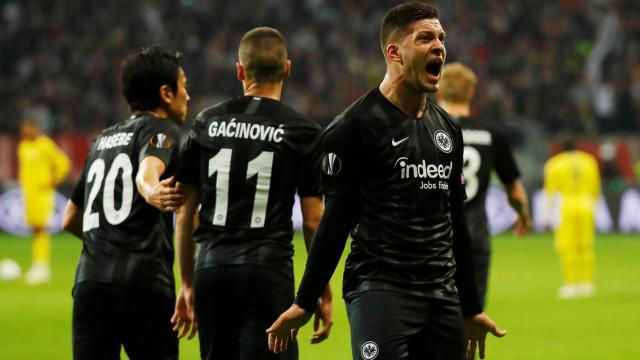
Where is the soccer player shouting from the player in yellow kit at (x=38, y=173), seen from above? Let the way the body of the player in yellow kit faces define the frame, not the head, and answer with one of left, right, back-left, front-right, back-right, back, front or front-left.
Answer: front-left

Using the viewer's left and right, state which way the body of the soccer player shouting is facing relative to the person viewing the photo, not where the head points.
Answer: facing the viewer and to the right of the viewer

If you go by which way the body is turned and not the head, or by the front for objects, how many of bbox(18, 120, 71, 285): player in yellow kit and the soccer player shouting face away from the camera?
0

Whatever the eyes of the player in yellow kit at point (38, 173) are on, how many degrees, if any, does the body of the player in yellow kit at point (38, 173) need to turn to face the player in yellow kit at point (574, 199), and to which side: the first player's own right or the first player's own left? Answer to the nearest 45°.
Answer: approximately 90° to the first player's own left

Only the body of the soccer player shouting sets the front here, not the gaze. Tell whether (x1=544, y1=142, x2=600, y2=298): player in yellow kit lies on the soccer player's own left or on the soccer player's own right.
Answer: on the soccer player's own left

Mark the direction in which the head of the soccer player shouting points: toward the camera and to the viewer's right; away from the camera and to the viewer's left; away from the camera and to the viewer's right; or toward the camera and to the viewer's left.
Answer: toward the camera and to the viewer's right

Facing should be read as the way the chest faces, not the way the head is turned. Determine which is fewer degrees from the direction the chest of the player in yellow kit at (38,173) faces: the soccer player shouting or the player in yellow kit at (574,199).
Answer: the soccer player shouting

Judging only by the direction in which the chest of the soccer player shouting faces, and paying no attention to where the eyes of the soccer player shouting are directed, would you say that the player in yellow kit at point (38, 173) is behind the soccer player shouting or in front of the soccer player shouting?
behind
